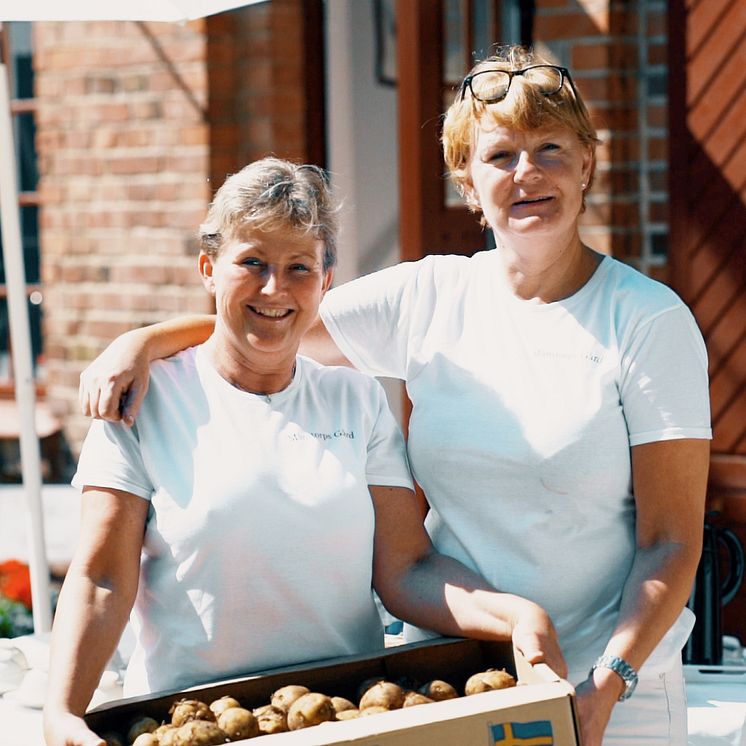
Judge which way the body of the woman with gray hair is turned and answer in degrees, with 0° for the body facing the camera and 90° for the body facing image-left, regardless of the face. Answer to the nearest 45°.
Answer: approximately 0°
